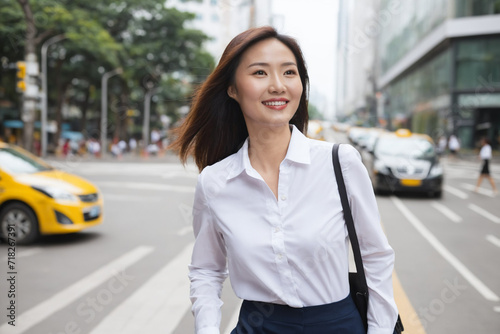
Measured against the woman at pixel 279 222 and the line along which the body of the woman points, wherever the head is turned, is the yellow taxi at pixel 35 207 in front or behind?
behind

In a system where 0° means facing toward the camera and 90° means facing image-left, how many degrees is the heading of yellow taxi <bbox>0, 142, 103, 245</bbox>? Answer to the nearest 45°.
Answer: approximately 315°

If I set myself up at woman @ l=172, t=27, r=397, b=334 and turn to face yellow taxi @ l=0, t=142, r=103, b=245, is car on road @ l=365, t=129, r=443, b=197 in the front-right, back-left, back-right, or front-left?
front-right

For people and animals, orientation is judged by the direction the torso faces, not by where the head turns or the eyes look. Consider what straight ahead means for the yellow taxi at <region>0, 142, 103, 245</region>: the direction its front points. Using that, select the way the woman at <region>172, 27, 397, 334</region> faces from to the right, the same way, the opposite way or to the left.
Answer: to the right

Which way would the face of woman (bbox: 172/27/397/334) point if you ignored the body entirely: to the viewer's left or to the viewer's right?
to the viewer's right

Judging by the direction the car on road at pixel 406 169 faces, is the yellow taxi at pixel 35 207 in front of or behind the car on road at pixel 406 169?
in front

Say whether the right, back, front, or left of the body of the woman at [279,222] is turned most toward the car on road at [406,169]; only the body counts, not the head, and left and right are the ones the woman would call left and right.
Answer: back

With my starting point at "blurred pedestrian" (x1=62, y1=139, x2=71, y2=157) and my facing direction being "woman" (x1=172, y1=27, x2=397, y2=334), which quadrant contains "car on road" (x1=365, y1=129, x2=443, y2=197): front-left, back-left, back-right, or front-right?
front-left

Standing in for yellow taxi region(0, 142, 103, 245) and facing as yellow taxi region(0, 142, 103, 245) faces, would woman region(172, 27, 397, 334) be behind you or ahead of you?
ahead

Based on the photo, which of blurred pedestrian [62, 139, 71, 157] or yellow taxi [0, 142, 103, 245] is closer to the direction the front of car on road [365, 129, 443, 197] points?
the yellow taxi

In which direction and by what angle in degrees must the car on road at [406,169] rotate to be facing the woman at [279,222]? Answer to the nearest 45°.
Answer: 0° — it already faces them

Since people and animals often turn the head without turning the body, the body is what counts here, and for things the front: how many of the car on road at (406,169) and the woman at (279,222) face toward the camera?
2

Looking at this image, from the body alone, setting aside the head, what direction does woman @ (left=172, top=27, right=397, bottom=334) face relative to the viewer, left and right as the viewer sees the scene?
facing the viewer
